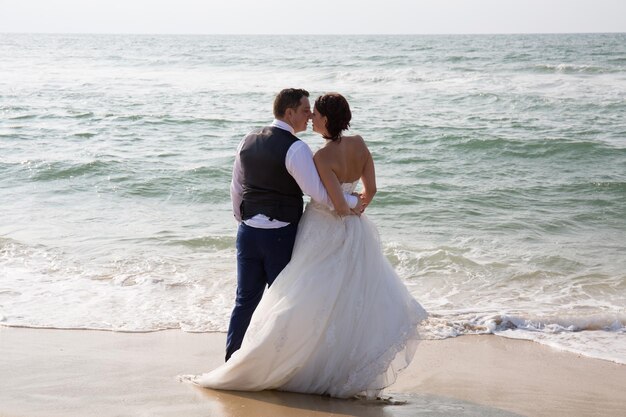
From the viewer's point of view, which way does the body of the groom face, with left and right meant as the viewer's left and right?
facing away from the viewer and to the right of the viewer

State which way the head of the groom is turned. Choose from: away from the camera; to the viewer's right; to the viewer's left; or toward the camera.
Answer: to the viewer's right

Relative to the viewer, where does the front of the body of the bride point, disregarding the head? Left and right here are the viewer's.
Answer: facing away from the viewer
